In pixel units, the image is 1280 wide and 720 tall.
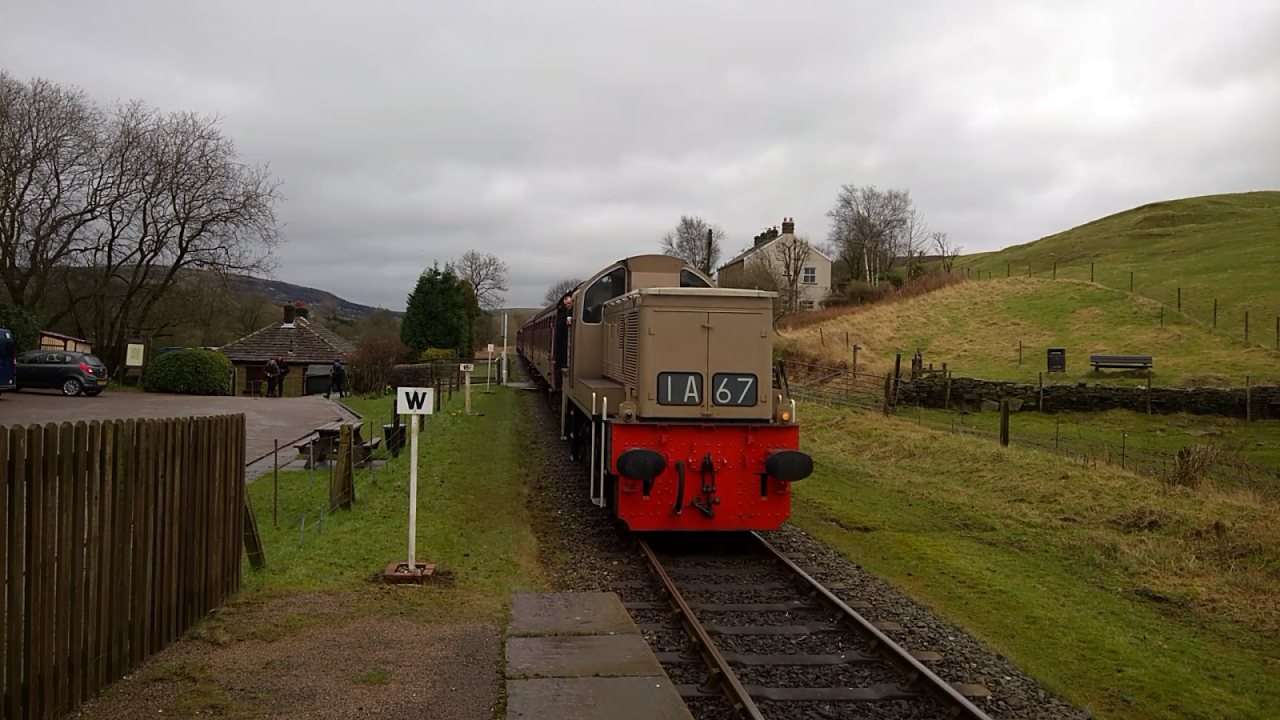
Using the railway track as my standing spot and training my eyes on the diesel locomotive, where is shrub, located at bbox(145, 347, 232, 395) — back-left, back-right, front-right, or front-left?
front-left

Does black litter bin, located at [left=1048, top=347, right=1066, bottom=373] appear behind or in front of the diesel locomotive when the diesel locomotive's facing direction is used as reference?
behind

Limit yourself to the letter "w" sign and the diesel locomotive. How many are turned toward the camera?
2

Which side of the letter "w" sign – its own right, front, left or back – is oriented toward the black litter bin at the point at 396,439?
back

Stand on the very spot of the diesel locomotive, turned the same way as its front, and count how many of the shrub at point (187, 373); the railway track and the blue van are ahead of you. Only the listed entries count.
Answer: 1

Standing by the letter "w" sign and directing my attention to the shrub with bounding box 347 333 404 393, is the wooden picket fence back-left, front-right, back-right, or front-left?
back-left

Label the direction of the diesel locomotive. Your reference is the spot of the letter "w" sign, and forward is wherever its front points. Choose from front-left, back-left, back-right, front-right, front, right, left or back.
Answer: left

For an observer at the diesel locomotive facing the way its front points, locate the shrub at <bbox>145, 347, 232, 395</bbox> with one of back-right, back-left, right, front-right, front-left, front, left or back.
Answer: back-right

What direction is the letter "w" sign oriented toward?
toward the camera

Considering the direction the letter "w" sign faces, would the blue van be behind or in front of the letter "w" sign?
behind

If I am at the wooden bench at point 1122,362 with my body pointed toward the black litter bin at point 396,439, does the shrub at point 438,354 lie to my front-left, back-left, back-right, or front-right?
front-right

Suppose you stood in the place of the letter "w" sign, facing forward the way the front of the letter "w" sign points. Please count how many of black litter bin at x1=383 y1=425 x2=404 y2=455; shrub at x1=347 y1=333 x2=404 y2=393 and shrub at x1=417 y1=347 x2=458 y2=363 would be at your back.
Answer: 3

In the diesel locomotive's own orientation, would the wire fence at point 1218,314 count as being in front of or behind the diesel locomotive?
behind

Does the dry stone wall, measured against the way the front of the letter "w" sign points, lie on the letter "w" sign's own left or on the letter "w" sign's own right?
on the letter "w" sign's own left
